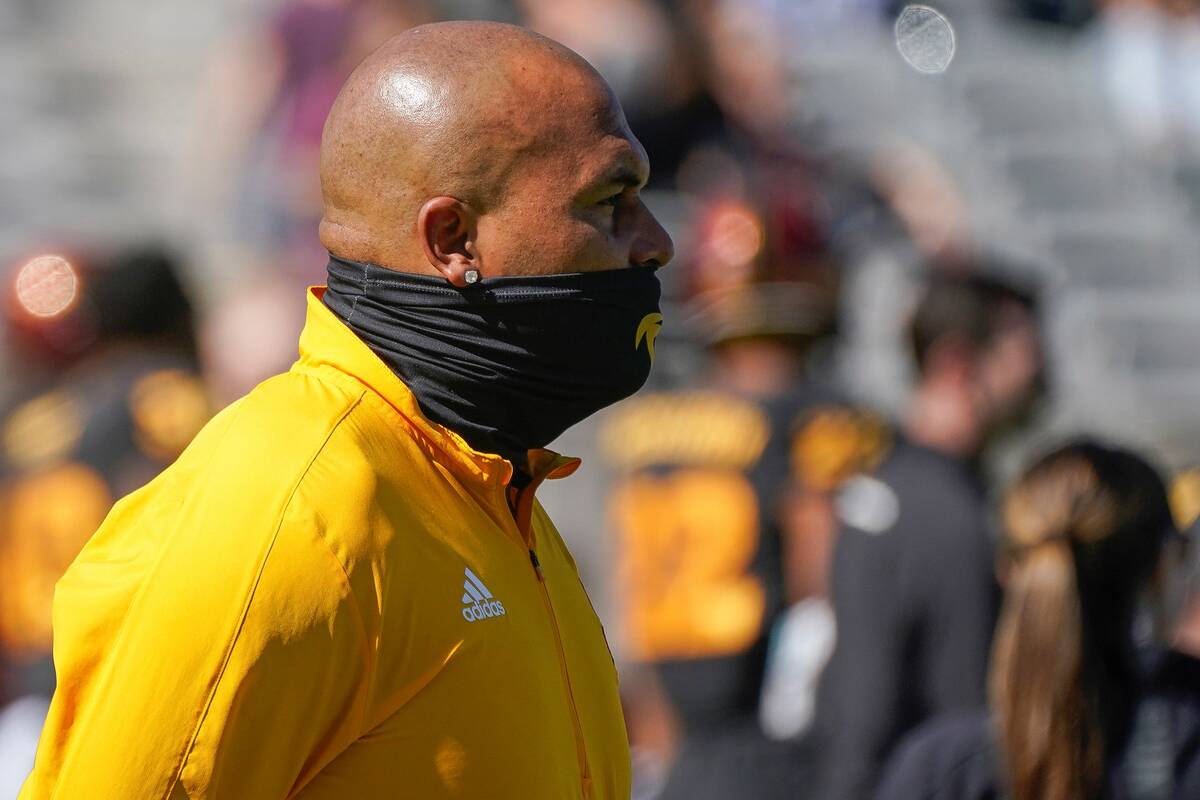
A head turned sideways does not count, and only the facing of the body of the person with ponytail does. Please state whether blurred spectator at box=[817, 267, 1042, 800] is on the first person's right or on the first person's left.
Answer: on the first person's left

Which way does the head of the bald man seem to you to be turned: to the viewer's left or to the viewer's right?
to the viewer's right

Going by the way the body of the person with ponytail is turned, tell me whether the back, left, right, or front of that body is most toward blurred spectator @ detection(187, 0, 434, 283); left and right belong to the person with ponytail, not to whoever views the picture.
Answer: front

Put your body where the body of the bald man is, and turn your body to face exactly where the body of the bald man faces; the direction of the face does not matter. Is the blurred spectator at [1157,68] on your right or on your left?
on your left

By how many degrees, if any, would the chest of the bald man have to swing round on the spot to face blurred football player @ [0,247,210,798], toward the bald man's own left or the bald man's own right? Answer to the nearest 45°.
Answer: approximately 90° to the bald man's own left

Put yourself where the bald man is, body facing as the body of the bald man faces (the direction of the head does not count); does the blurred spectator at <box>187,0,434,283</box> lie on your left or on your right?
on your left

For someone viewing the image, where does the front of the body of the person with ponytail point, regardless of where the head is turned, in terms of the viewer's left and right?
facing away from the viewer and to the right of the viewer

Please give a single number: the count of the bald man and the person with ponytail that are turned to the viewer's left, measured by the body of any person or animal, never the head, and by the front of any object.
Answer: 0

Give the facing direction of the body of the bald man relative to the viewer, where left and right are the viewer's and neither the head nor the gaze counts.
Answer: facing to the right of the viewer
